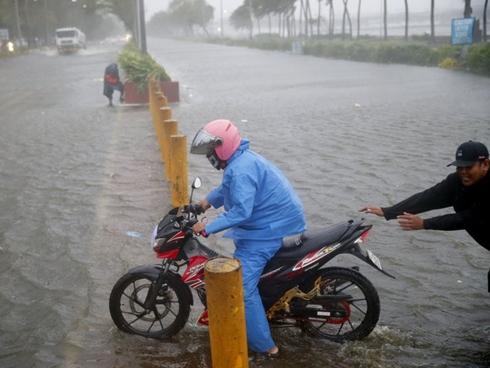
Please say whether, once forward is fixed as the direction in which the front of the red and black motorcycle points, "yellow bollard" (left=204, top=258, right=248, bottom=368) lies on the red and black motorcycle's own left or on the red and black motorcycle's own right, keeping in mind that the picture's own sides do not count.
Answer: on the red and black motorcycle's own left

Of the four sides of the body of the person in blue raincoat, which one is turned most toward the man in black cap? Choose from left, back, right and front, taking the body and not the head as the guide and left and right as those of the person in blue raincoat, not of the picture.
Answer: back

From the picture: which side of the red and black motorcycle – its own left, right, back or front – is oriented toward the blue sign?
right

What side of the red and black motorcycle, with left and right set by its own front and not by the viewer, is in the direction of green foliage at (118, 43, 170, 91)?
right

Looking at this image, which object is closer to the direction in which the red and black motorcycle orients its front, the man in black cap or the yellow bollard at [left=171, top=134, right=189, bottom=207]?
the yellow bollard

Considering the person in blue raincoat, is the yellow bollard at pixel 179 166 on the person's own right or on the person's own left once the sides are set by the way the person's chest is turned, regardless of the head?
on the person's own right

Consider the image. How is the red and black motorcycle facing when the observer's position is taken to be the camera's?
facing to the left of the viewer

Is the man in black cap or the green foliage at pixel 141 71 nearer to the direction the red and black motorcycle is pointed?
the green foliage

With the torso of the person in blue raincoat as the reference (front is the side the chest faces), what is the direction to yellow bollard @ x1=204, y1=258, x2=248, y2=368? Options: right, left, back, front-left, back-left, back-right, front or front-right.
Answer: left

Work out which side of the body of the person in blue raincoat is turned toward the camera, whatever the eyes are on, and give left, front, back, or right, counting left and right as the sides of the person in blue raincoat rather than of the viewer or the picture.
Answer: left
